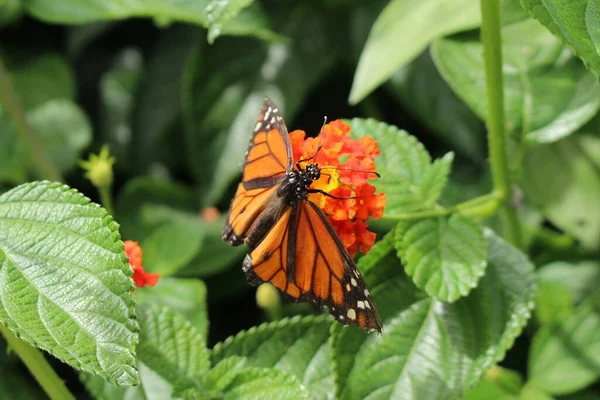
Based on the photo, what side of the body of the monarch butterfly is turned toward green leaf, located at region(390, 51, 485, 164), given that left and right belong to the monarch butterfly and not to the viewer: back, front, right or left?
front

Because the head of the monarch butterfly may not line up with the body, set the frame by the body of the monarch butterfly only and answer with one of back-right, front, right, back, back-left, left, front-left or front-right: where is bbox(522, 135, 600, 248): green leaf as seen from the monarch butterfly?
front

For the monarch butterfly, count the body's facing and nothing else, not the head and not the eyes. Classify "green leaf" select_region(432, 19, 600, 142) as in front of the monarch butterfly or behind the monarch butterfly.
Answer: in front

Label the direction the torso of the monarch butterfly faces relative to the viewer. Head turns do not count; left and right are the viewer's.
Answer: facing away from the viewer and to the right of the viewer

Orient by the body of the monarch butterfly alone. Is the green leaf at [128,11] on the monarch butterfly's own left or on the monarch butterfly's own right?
on the monarch butterfly's own left
